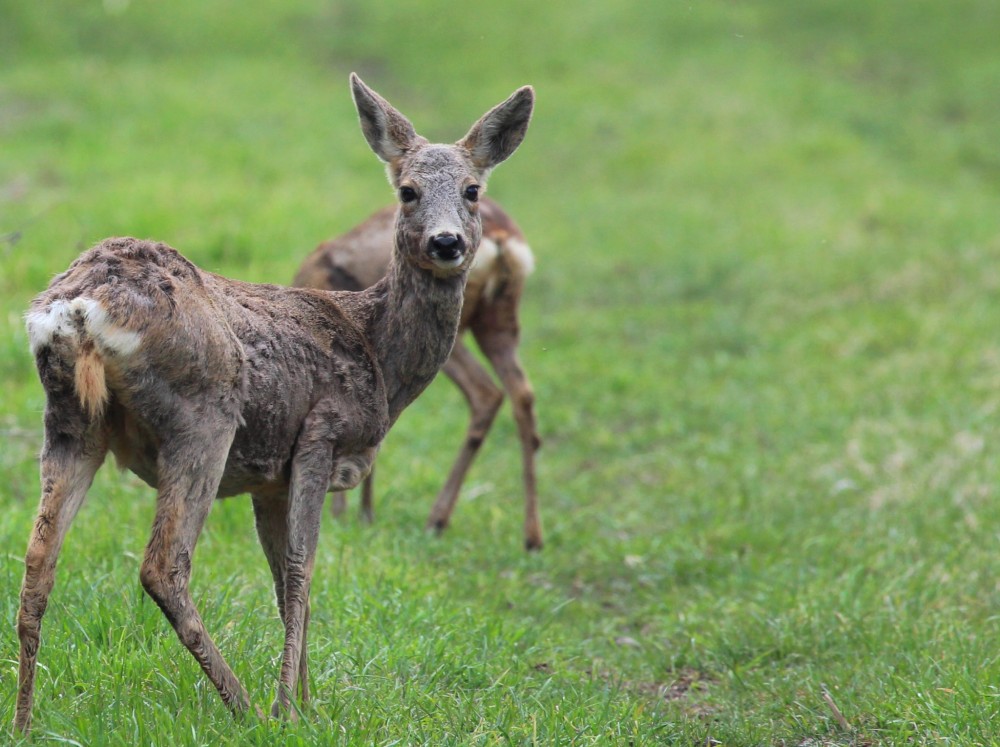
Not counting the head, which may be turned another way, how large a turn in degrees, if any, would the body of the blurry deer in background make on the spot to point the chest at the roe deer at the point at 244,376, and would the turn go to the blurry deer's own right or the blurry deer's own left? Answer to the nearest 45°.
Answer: approximately 135° to the blurry deer's own left

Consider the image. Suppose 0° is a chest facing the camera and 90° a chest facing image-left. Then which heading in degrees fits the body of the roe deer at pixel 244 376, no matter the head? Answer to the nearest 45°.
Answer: approximately 225°

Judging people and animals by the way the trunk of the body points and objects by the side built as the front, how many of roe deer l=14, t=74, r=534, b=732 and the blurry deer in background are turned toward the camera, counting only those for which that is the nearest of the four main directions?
0

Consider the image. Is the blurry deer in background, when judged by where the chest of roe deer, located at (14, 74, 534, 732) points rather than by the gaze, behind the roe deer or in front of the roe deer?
in front

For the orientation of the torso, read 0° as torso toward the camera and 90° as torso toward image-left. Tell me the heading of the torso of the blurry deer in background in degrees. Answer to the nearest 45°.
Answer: approximately 135°
